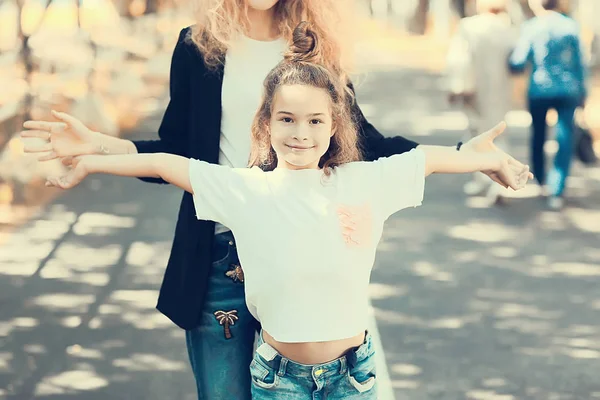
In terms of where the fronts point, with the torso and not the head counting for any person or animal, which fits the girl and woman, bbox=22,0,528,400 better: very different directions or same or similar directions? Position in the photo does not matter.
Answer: same or similar directions

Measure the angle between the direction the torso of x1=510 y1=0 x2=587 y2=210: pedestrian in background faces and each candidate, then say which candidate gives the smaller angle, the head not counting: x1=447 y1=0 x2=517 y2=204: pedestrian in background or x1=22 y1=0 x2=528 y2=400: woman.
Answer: the pedestrian in background

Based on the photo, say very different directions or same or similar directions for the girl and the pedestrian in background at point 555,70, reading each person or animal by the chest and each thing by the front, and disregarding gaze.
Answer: very different directions

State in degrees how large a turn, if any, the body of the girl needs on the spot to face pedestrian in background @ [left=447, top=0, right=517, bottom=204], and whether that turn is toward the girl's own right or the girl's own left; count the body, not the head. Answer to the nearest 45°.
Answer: approximately 180°

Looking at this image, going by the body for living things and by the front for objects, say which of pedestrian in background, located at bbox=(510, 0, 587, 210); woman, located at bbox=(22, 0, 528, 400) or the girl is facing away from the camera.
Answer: the pedestrian in background

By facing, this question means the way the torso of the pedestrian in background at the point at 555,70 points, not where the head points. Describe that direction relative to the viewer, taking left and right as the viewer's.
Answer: facing away from the viewer

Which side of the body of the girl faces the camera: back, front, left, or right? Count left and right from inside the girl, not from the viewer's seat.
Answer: front

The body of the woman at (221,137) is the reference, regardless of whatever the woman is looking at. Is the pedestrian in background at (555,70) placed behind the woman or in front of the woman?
behind

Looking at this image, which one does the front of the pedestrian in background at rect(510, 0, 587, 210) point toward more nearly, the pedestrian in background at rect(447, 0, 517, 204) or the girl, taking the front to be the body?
the pedestrian in background

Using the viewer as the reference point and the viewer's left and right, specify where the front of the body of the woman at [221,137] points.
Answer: facing the viewer

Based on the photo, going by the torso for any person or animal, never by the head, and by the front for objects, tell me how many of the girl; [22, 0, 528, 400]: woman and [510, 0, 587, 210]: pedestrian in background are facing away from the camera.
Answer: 1

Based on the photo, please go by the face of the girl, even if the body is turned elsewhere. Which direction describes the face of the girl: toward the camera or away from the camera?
toward the camera

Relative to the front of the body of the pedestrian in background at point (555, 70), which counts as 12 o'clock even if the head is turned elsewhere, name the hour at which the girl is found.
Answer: The girl is roughly at 6 o'clock from the pedestrian in background.
